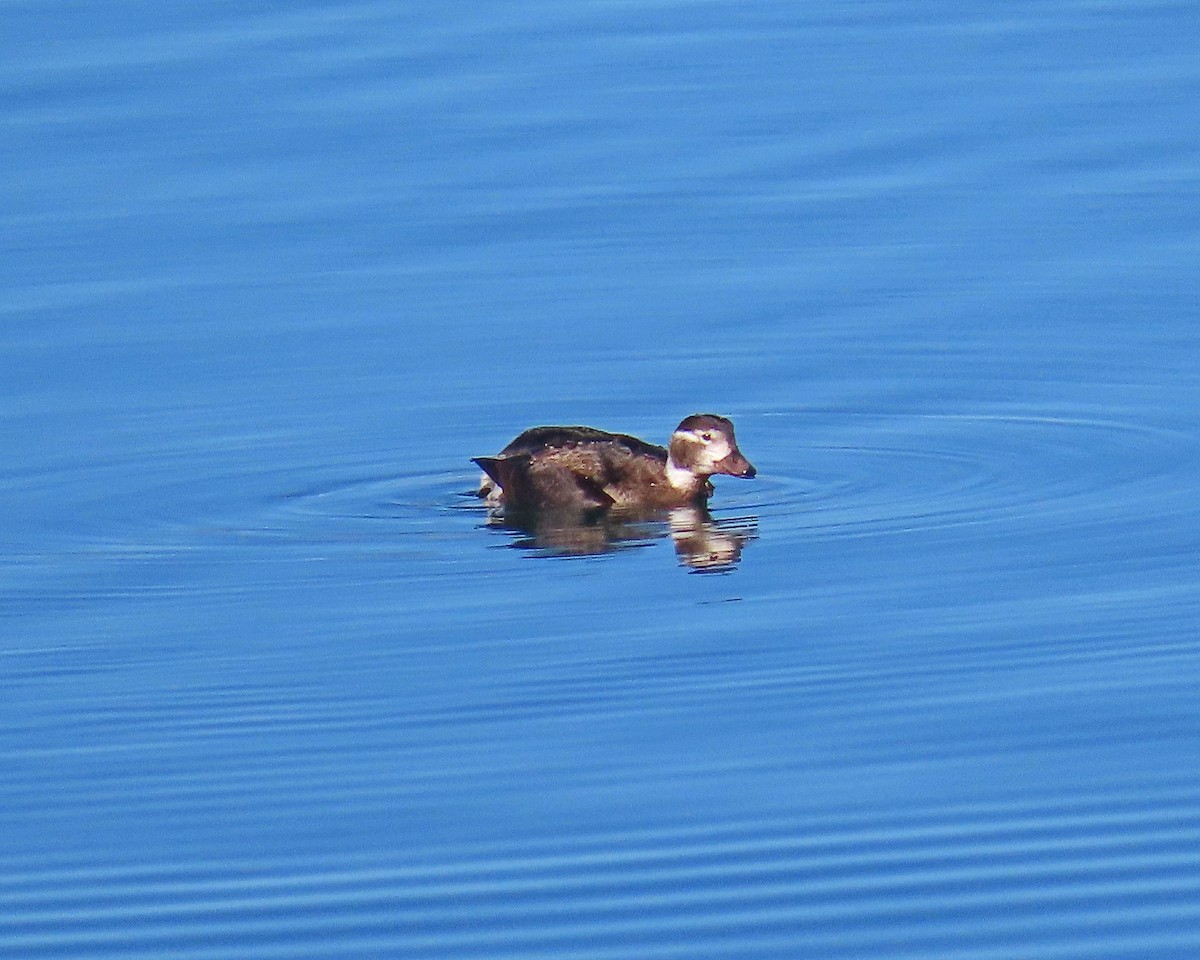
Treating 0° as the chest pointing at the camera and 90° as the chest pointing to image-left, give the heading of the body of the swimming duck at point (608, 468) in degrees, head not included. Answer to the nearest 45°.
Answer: approximately 270°
